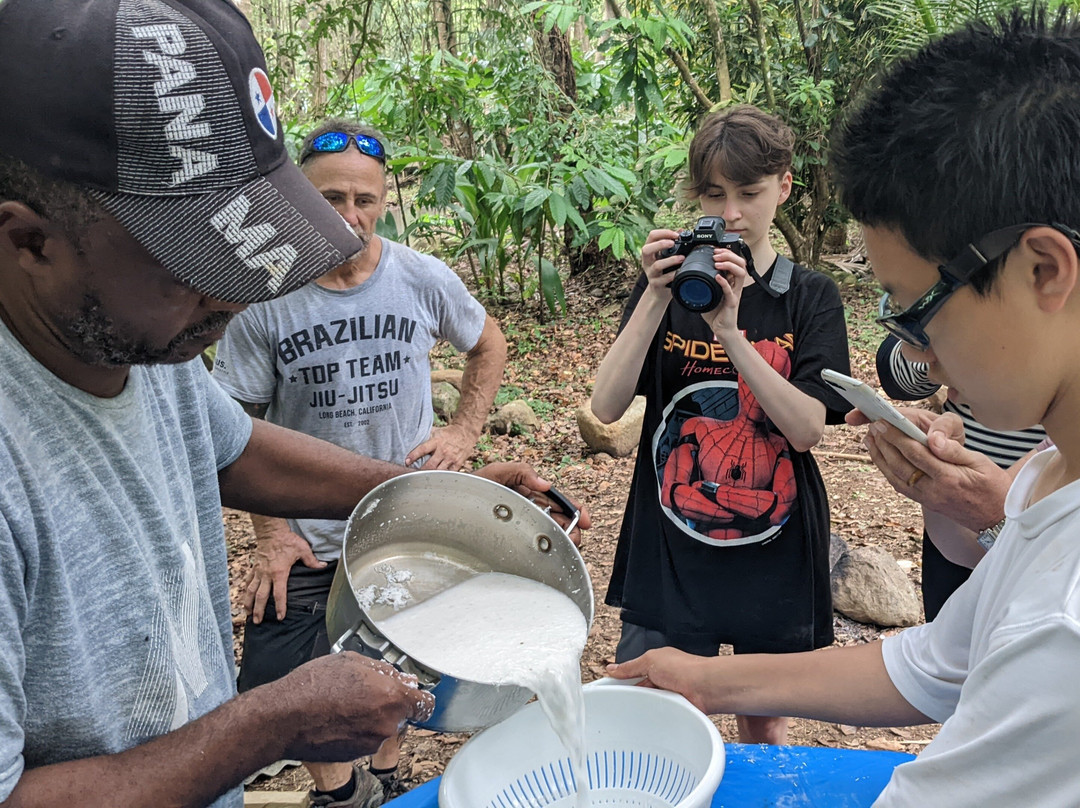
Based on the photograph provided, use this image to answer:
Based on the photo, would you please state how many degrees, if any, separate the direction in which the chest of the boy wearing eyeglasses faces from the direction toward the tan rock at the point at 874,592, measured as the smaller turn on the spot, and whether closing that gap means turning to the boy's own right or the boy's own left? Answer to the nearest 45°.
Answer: approximately 90° to the boy's own right

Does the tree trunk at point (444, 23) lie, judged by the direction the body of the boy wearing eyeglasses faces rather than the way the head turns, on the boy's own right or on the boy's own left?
on the boy's own right

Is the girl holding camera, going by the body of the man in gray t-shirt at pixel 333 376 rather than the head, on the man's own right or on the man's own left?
on the man's own left

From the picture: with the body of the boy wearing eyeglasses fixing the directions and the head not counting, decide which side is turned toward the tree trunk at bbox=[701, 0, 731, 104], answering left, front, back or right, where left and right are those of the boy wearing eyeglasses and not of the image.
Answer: right

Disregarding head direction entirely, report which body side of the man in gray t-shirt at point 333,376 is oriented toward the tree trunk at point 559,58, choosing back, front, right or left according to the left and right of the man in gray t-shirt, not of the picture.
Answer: back

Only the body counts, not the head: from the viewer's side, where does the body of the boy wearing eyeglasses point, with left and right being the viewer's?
facing to the left of the viewer
